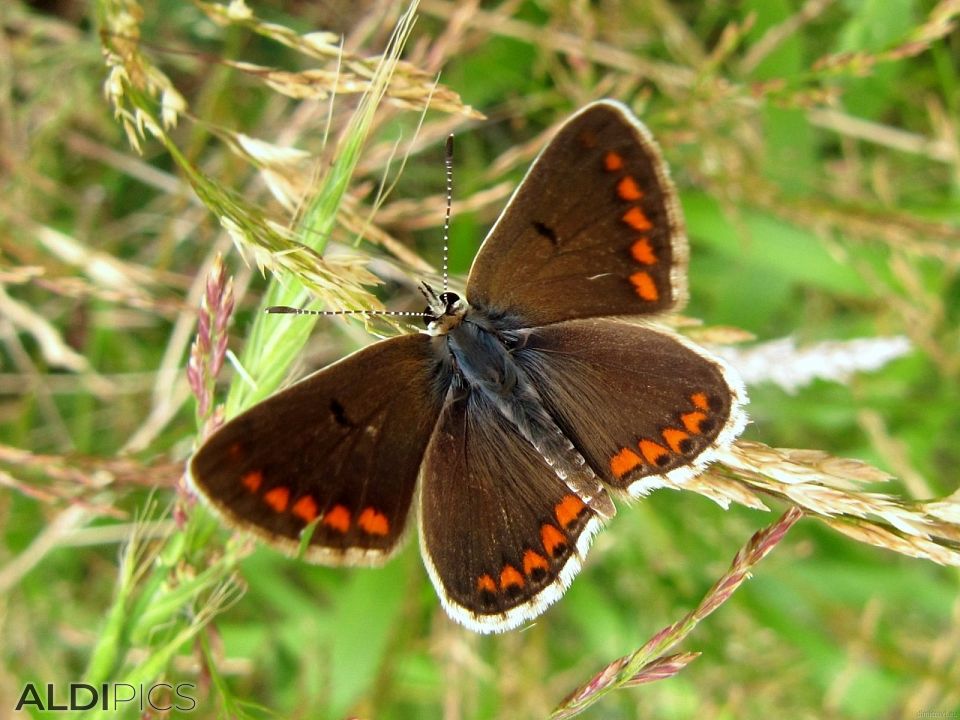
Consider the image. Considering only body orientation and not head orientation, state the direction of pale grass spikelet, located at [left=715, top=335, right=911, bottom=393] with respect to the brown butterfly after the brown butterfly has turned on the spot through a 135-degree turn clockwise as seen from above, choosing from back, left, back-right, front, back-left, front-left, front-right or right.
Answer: front-left

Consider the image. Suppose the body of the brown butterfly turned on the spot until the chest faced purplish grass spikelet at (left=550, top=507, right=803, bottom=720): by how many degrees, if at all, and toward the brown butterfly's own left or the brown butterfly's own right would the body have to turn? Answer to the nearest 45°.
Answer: approximately 180°

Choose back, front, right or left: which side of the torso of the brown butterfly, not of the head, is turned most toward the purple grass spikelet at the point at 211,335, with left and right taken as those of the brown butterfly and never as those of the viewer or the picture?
front

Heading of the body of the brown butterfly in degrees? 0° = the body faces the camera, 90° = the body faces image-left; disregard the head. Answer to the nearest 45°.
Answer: approximately 135°

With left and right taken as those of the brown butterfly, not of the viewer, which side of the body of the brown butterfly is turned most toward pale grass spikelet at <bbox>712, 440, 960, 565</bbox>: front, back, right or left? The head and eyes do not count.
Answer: back
